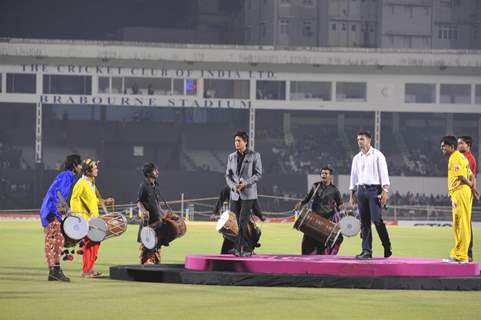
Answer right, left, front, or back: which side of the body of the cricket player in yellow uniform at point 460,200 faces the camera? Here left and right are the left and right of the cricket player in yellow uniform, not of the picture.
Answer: left

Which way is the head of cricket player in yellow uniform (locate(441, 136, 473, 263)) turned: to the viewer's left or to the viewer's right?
to the viewer's left

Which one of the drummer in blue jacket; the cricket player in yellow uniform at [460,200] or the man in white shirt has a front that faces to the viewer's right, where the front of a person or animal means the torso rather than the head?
the drummer in blue jacket

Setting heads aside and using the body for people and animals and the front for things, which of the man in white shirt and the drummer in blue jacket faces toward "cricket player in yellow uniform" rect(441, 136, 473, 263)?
the drummer in blue jacket

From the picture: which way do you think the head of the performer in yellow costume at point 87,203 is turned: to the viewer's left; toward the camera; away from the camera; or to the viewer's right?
to the viewer's right

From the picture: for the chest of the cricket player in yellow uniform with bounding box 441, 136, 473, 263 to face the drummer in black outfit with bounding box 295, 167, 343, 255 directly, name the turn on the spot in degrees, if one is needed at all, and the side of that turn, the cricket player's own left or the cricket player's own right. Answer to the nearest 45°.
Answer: approximately 45° to the cricket player's own right

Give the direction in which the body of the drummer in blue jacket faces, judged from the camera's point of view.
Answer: to the viewer's right

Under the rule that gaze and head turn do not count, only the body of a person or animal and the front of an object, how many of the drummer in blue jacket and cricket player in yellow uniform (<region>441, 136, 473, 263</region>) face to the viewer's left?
1
